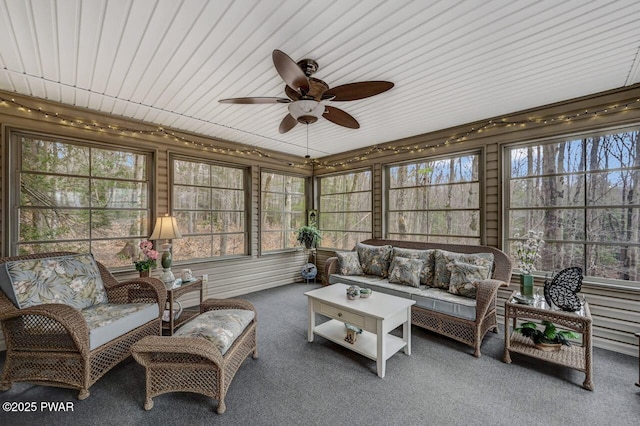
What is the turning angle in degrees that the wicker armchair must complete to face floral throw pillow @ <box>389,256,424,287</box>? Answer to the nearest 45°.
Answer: approximately 45° to its left

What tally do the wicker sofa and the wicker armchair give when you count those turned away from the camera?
0

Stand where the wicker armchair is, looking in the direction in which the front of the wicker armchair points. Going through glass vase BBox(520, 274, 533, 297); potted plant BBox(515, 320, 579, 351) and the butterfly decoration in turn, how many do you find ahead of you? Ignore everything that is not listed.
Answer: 3

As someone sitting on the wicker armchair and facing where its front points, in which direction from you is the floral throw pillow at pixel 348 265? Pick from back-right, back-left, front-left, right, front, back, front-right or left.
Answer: front-left

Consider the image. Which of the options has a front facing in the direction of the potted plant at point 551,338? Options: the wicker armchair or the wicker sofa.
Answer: the wicker armchair

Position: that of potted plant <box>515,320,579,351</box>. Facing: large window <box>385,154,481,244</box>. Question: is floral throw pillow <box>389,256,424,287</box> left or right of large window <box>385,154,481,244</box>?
left

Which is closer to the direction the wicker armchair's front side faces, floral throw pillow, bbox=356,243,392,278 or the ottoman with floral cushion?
the ottoman with floral cushion

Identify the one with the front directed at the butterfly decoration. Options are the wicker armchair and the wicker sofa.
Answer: the wicker armchair

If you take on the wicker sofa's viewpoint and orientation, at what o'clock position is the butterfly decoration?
The butterfly decoration is roughly at 8 o'clock from the wicker sofa.

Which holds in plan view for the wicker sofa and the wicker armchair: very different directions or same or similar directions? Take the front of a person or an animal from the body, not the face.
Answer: very different directions

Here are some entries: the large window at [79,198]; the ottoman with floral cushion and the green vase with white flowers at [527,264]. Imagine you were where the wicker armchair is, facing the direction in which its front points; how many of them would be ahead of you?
2

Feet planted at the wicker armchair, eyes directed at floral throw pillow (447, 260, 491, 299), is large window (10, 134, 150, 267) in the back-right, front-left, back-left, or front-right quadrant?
back-left

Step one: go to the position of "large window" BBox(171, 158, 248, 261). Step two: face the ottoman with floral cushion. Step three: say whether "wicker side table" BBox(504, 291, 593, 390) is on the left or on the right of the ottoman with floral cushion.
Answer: left

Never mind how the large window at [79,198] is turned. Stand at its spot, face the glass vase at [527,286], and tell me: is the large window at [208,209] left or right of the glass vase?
left
